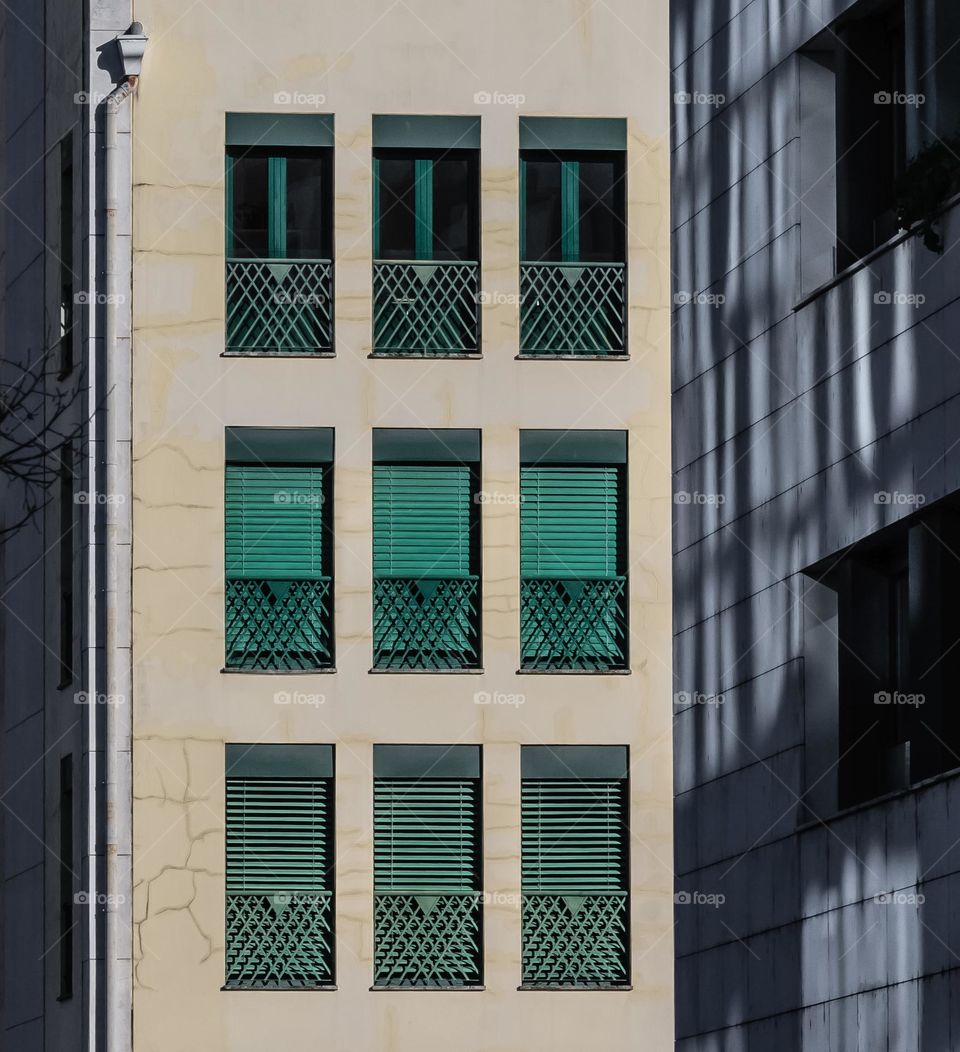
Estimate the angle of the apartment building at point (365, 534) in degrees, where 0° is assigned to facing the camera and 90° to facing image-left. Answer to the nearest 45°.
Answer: approximately 0°

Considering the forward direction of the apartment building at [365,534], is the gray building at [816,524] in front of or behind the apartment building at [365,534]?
in front
